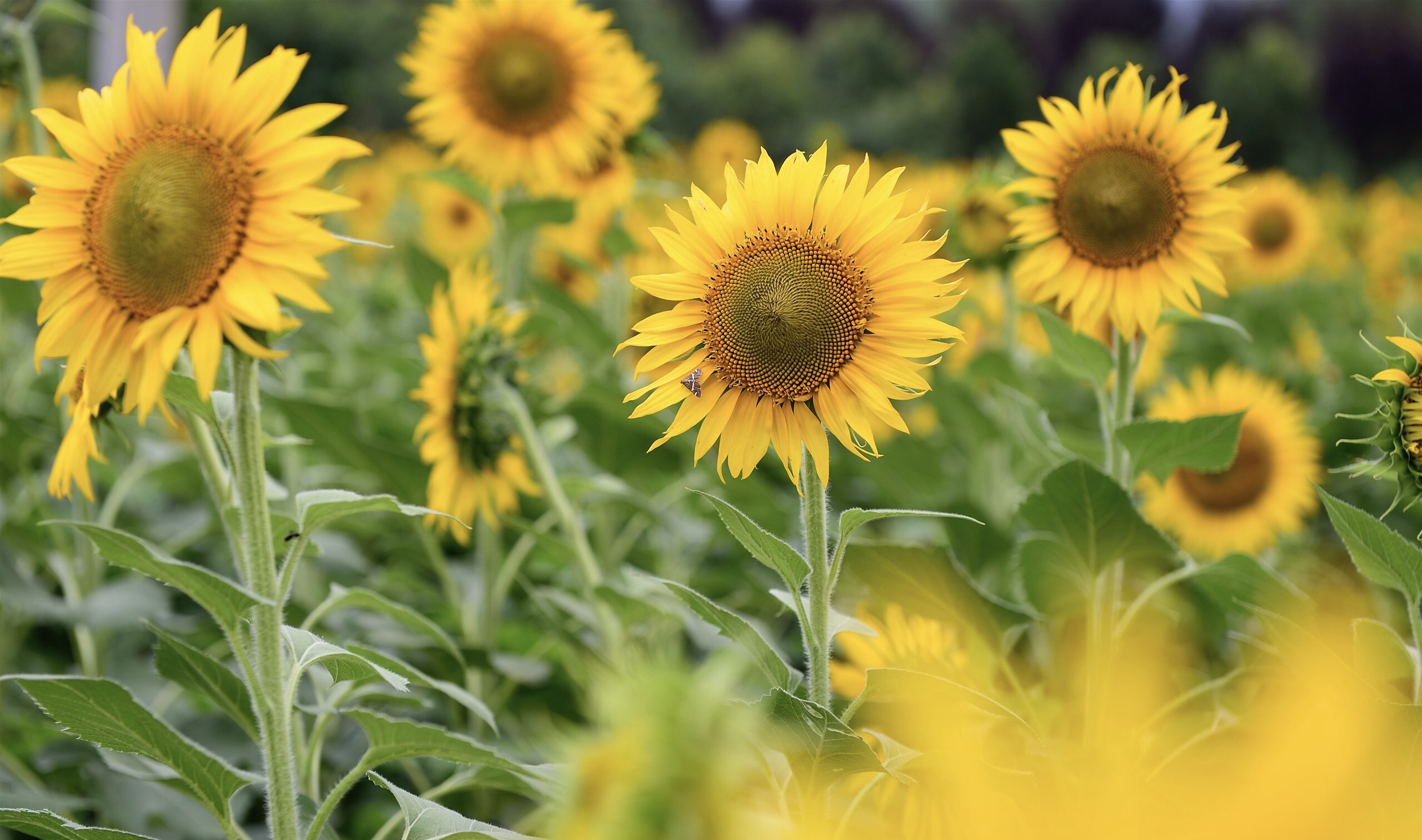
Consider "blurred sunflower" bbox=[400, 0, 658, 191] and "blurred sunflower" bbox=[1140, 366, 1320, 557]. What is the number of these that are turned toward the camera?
2

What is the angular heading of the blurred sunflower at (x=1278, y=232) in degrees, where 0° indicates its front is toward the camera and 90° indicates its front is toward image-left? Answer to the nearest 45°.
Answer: approximately 0°

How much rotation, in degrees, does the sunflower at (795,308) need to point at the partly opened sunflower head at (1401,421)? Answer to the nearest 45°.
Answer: approximately 90° to its left

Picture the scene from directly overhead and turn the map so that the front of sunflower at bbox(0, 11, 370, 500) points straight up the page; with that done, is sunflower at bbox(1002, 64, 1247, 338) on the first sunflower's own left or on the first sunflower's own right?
on the first sunflower's own left
